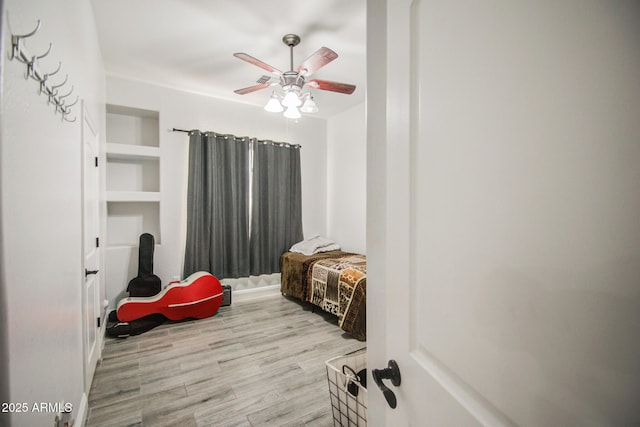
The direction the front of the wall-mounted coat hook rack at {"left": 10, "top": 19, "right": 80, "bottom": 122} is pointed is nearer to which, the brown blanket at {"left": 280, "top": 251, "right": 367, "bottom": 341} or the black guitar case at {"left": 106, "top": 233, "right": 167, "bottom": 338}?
the brown blanket

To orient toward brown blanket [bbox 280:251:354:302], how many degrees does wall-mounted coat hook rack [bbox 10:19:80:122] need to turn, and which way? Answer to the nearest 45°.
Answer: approximately 45° to its left

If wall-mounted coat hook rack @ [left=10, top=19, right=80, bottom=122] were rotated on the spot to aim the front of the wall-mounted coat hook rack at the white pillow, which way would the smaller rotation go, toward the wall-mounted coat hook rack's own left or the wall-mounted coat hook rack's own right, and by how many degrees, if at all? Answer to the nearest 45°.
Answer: approximately 45° to the wall-mounted coat hook rack's own left

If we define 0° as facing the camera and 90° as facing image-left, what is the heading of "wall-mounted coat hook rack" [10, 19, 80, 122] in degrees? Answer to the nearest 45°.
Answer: approximately 270°

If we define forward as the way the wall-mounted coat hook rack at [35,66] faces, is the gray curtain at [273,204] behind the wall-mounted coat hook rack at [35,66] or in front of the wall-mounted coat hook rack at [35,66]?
in front

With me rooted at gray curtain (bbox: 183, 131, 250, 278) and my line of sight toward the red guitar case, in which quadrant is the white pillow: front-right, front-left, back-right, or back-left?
back-left

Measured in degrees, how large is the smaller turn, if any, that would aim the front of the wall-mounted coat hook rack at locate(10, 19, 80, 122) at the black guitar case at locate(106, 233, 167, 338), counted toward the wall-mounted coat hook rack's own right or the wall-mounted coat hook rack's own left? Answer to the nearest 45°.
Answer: approximately 90° to the wall-mounted coat hook rack's own left

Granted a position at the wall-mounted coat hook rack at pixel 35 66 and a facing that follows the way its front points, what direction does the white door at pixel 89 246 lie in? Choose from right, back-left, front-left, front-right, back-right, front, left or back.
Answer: left

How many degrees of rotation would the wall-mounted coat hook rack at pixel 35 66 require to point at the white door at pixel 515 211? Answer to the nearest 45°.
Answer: approximately 45° to its right

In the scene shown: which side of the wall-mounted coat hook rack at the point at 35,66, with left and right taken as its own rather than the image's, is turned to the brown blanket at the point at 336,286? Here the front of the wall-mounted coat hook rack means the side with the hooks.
front

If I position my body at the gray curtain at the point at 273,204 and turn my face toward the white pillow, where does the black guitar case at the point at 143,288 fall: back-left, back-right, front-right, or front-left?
back-right

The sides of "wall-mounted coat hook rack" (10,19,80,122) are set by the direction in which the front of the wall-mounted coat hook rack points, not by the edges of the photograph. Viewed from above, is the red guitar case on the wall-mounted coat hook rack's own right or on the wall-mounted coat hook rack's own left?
on the wall-mounted coat hook rack's own left
